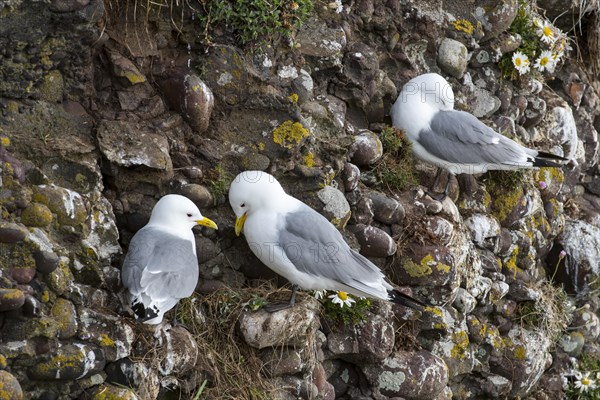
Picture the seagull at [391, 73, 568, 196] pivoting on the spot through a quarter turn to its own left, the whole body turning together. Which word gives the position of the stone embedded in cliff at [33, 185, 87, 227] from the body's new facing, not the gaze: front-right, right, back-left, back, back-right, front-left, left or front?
front-right

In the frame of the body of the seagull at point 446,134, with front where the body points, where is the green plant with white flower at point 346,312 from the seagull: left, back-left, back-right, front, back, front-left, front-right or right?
left

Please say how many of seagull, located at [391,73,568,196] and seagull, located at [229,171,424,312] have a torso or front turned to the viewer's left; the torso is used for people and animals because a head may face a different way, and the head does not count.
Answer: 2

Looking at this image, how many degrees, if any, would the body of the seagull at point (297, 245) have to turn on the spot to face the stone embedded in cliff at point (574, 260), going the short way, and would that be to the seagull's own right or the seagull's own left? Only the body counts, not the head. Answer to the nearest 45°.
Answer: approximately 135° to the seagull's own right

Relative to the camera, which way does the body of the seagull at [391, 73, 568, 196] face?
to the viewer's left

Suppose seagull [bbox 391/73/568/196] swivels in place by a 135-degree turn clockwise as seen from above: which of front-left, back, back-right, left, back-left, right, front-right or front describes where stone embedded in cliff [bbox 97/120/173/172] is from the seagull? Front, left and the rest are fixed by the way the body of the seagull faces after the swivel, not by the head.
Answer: back

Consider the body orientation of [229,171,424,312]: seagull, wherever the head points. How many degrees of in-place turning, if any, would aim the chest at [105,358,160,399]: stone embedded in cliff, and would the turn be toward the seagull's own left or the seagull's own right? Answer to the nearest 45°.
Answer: approximately 45° to the seagull's own left

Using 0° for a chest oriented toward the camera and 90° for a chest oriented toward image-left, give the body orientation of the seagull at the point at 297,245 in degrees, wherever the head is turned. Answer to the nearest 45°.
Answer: approximately 90°

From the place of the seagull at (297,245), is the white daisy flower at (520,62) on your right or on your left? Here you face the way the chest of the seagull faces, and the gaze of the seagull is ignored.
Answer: on your right

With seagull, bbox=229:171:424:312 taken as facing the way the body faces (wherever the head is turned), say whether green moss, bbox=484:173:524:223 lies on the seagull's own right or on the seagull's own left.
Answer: on the seagull's own right

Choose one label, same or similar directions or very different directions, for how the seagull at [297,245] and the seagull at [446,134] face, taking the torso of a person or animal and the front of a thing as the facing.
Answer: same or similar directions
